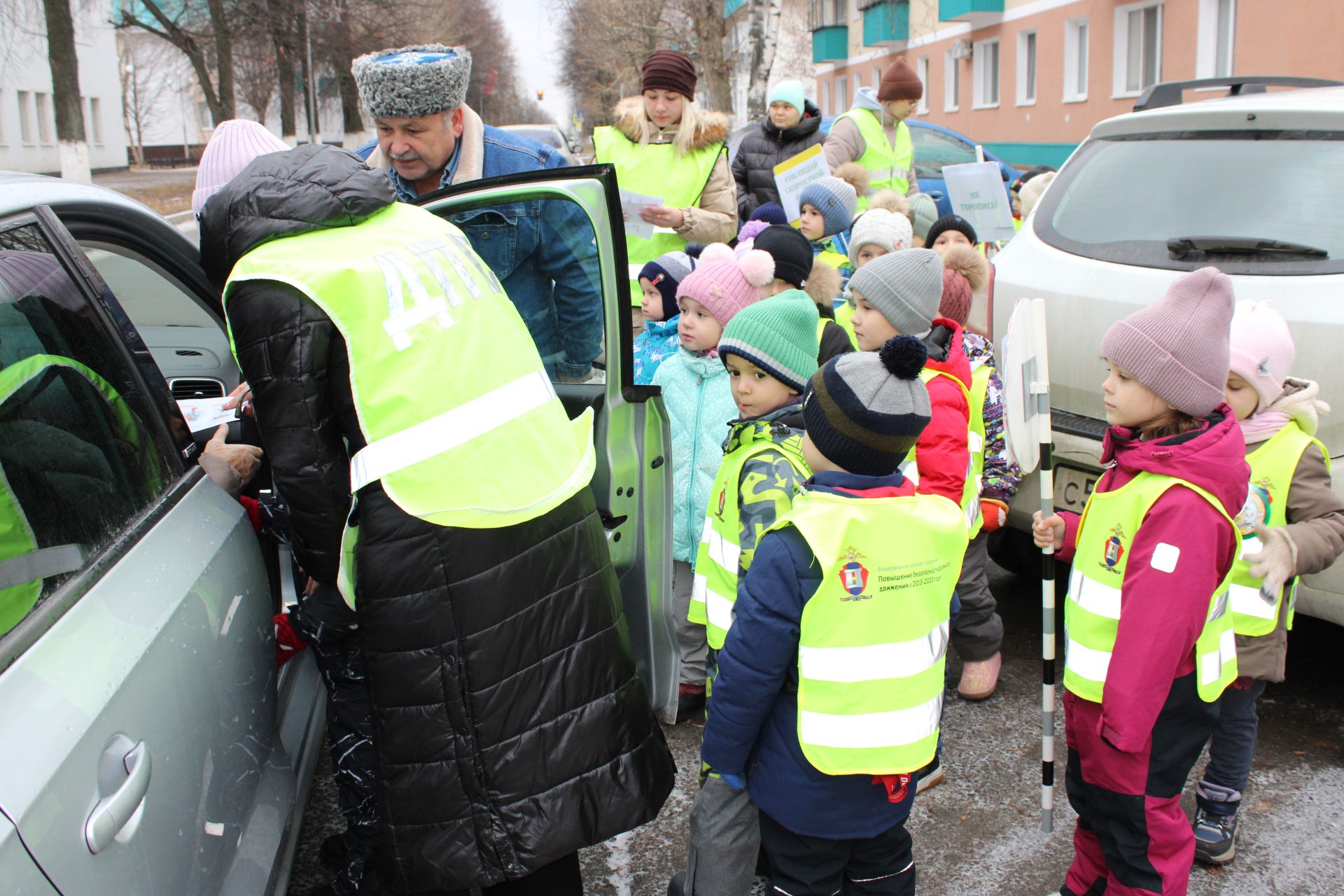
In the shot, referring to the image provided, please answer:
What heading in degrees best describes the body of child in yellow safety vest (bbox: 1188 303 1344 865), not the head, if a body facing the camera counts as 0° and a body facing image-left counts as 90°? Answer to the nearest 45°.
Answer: approximately 45°

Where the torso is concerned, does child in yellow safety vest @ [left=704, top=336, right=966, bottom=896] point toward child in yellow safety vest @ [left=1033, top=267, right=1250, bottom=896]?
no

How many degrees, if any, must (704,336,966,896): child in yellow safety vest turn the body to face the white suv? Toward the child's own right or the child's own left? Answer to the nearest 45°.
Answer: approximately 90° to the child's own right

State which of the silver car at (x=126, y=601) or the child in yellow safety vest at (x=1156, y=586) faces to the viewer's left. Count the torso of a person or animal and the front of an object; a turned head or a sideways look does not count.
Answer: the child in yellow safety vest

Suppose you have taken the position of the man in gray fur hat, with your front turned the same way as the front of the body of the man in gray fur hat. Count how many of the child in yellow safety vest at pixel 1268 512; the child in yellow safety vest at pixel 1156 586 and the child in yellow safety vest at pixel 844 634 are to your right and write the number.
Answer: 0

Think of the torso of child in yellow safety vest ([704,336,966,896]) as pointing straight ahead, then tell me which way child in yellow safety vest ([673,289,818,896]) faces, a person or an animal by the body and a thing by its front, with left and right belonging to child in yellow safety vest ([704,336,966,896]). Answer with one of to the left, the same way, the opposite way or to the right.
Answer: to the left

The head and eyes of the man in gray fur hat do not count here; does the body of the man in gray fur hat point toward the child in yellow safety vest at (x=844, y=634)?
no

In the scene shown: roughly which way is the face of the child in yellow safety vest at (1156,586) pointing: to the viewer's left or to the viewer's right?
to the viewer's left

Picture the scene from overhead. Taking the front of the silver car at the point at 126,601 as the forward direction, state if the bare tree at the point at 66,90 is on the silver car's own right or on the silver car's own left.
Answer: on the silver car's own left

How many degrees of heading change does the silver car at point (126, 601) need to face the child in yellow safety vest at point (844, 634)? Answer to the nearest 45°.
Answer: approximately 45° to its right

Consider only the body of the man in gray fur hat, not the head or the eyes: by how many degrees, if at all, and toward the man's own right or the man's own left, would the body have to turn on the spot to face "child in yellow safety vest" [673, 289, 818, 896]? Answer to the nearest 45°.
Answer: approximately 90° to the man's own left

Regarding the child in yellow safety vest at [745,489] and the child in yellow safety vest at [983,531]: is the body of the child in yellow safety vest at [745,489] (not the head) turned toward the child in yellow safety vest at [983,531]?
no

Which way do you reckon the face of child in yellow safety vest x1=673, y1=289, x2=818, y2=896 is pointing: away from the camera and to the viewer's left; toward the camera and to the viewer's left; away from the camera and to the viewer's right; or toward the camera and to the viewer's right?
toward the camera and to the viewer's left

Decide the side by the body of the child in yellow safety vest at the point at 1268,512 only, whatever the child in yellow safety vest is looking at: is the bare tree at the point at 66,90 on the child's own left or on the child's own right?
on the child's own right

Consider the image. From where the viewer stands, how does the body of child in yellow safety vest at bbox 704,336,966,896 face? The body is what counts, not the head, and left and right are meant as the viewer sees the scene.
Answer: facing away from the viewer and to the left of the viewer

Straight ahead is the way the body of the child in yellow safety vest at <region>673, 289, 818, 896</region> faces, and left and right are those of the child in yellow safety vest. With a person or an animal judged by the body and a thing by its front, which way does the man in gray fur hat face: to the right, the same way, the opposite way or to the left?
the same way

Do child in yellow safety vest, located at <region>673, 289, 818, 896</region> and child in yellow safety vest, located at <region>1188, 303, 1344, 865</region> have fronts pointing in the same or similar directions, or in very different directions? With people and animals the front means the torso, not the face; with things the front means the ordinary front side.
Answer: same or similar directions

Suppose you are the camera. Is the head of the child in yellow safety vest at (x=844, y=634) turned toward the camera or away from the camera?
away from the camera

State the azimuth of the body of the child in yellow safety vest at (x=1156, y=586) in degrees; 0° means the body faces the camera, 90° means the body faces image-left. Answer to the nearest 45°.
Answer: approximately 90°
